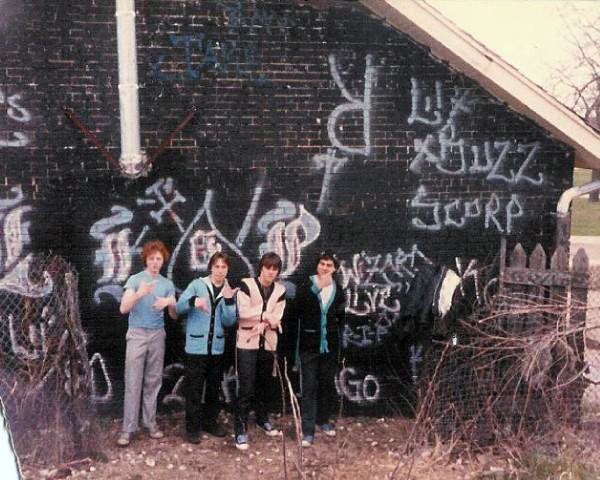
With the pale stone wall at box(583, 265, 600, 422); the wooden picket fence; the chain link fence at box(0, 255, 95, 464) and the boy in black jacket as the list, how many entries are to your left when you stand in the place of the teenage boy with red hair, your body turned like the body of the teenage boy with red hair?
3

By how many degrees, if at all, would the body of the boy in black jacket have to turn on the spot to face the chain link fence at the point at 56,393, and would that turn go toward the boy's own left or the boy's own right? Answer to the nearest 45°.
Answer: approximately 90° to the boy's own right

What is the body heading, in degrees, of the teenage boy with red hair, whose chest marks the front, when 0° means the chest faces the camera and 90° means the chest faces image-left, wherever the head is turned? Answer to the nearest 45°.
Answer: approximately 0°

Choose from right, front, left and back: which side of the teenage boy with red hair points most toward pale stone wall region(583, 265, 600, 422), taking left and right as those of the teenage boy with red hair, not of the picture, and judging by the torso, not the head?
left

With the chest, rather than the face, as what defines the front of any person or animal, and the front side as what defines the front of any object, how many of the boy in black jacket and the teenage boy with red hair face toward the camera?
2

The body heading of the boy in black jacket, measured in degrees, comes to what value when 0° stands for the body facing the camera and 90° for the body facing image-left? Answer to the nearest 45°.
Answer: approximately 0°

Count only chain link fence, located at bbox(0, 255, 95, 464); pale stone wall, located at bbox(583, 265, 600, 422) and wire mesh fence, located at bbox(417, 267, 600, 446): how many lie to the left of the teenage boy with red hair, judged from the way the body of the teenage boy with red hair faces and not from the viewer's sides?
2

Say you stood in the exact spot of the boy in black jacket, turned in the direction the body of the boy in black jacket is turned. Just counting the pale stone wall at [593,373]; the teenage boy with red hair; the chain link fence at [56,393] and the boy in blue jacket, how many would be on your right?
3

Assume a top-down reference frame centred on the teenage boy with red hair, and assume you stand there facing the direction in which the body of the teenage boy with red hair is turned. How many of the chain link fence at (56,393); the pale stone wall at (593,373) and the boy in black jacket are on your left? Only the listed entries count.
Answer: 2

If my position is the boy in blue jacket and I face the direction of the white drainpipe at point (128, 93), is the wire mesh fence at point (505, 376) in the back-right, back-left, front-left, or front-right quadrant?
back-right
